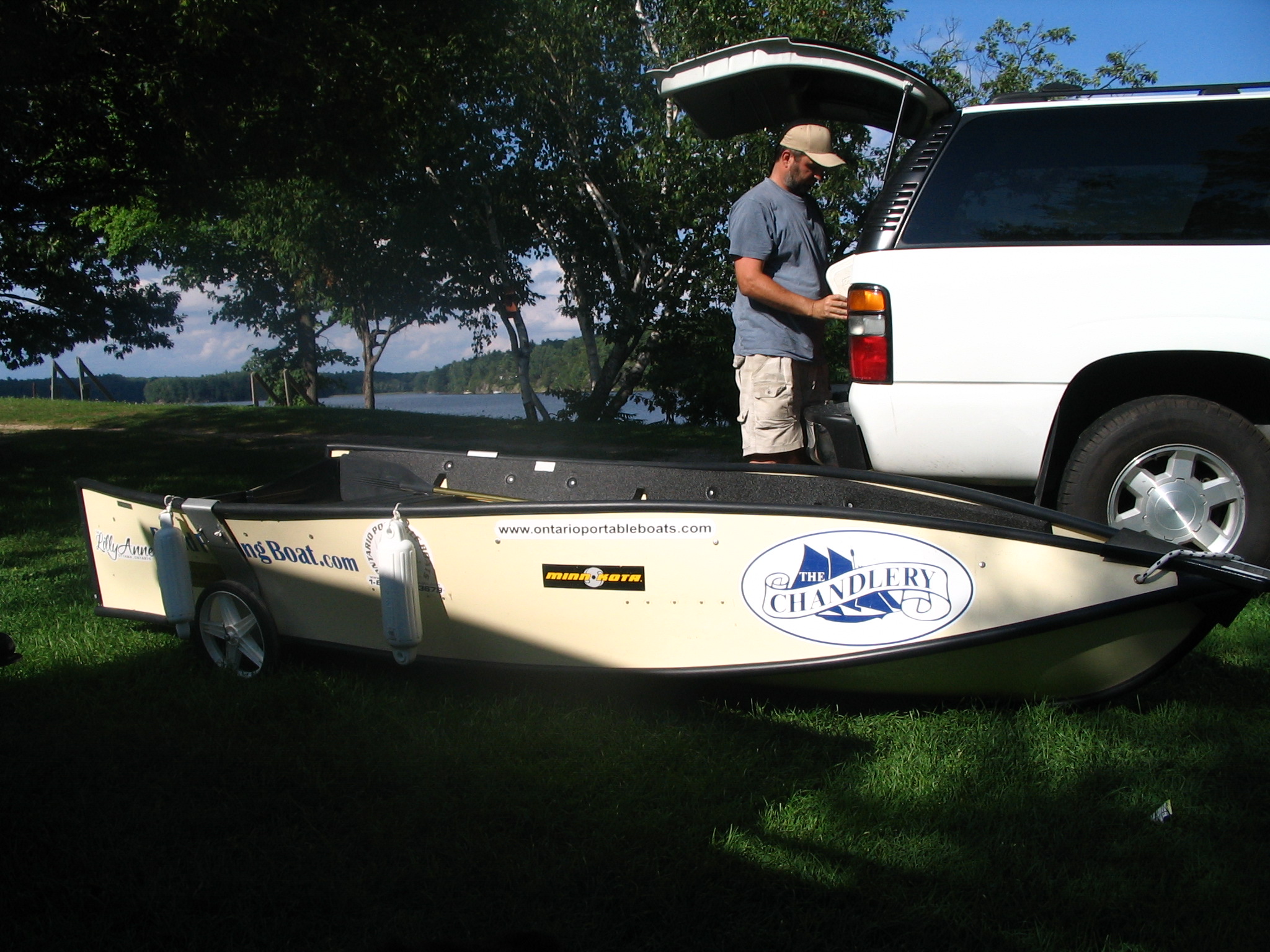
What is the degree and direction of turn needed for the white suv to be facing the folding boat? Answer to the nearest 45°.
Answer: approximately 135° to its right

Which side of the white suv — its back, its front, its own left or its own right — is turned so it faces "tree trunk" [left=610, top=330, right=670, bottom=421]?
left

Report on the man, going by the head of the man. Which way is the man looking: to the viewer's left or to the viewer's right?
to the viewer's right

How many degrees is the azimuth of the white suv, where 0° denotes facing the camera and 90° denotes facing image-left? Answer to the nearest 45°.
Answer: approximately 270°

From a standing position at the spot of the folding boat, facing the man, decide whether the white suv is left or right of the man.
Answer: right

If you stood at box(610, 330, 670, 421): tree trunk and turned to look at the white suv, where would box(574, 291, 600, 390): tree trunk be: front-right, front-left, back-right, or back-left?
back-right

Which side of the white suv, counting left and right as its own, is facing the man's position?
back

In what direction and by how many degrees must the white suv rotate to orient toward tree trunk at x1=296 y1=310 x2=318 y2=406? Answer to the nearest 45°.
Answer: approximately 135° to its left
